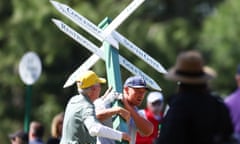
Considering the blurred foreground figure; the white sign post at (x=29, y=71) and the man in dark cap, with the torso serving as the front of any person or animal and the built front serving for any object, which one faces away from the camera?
the blurred foreground figure

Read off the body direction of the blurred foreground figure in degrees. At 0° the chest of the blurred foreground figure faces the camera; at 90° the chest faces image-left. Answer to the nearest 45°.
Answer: approximately 180°

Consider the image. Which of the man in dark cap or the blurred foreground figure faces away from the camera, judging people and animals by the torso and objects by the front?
the blurred foreground figure

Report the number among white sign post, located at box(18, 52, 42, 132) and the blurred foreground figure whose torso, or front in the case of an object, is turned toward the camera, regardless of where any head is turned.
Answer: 1

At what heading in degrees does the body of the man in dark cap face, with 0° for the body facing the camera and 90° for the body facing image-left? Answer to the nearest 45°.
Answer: approximately 315°
